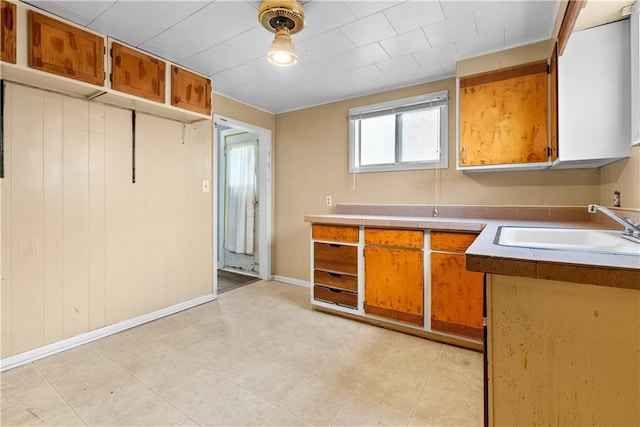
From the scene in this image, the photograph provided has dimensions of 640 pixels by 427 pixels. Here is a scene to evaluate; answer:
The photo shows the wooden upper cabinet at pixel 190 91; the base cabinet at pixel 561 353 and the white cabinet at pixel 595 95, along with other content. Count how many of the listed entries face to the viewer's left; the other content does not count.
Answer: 2

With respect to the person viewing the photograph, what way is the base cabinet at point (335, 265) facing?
facing the viewer and to the left of the viewer

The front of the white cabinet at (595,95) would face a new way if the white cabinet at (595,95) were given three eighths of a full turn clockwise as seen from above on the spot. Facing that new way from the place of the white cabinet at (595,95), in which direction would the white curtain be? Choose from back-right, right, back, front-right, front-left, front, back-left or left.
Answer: back-left

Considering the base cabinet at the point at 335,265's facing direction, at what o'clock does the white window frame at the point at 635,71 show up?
The white window frame is roughly at 9 o'clock from the base cabinet.

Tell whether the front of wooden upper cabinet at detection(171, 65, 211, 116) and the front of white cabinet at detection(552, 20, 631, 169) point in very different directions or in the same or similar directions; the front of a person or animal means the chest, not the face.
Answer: very different directions

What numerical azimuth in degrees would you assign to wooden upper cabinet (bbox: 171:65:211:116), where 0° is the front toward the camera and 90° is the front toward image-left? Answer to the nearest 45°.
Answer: approximately 315°

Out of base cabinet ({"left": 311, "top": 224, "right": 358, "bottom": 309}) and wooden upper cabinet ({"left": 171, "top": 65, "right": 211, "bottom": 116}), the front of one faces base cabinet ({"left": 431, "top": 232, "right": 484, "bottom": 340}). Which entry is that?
the wooden upper cabinet

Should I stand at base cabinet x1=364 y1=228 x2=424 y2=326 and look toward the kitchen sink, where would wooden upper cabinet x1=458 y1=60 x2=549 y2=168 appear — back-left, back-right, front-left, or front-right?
front-left

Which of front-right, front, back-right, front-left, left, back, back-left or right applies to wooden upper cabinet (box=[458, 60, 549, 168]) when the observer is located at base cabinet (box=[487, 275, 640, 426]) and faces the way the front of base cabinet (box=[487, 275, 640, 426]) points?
right

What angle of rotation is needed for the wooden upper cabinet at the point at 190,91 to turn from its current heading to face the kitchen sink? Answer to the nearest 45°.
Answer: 0° — it already faces it

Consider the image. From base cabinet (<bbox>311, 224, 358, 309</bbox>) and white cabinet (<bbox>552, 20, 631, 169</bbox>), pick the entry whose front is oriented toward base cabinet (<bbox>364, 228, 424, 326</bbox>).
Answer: the white cabinet

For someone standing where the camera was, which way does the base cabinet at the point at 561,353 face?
facing to the left of the viewer

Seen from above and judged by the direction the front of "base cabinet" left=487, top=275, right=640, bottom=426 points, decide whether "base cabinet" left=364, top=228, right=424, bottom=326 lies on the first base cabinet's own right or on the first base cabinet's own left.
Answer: on the first base cabinet's own right

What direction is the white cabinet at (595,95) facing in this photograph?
to the viewer's left
